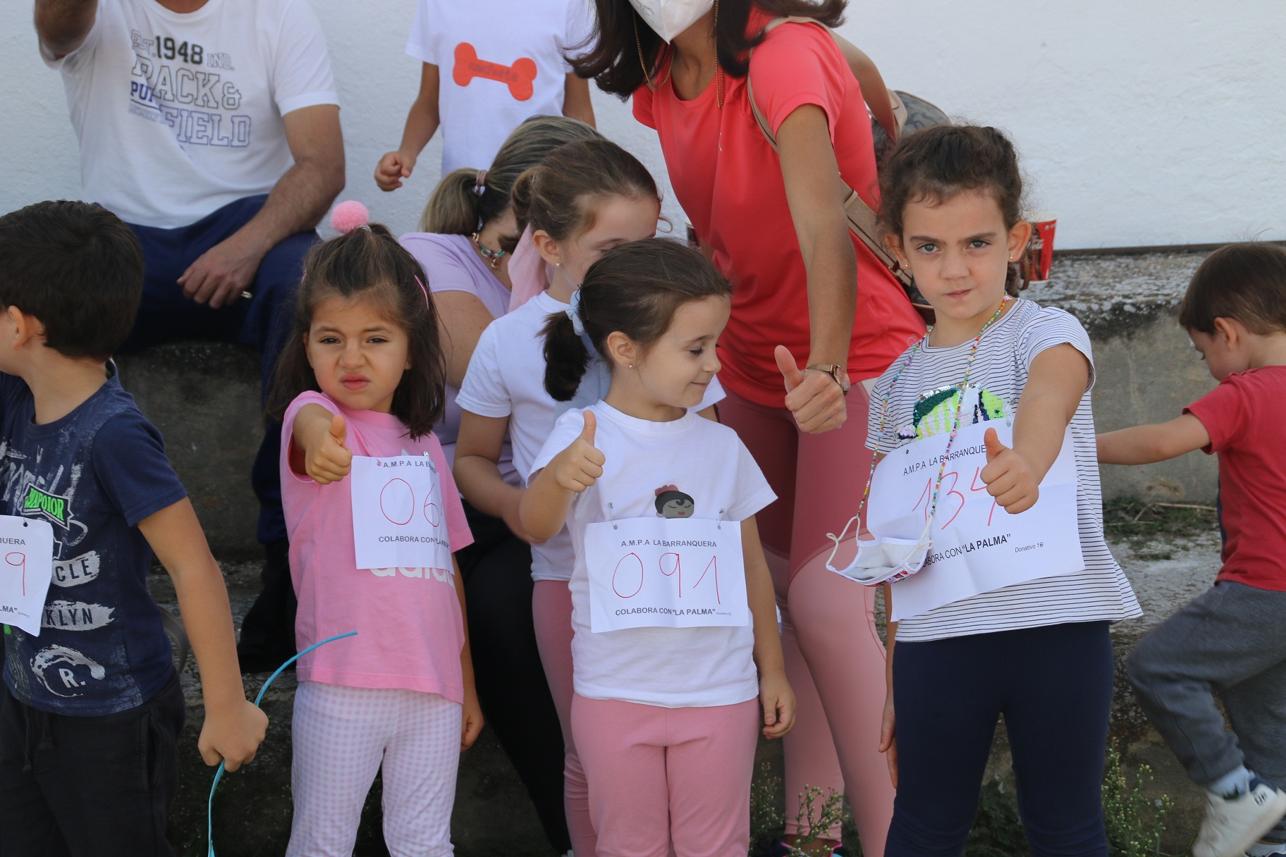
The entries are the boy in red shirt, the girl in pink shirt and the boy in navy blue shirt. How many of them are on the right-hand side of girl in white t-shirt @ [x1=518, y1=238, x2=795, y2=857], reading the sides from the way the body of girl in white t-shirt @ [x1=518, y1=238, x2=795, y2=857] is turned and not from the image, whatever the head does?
2

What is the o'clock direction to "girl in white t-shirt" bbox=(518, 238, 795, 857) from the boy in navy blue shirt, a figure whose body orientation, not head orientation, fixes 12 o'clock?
The girl in white t-shirt is roughly at 8 o'clock from the boy in navy blue shirt.

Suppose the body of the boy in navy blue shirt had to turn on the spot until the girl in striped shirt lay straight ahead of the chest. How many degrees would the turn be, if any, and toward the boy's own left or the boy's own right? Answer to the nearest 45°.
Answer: approximately 90° to the boy's own left

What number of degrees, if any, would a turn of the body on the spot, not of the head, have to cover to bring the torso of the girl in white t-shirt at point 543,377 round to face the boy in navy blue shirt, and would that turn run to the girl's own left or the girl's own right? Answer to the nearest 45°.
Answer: approximately 90° to the girl's own right

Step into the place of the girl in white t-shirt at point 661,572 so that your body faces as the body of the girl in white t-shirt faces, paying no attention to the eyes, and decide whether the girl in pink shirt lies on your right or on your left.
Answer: on your right

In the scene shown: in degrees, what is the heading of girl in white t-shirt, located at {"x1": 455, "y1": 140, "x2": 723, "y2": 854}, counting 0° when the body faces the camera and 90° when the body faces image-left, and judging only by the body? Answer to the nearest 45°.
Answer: approximately 315°

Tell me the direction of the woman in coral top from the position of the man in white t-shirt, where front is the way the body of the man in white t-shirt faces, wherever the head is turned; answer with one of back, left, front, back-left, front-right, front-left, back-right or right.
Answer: front-left

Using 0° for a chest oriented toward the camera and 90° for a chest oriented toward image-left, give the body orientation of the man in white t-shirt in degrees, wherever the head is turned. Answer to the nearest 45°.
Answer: approximately 0°
